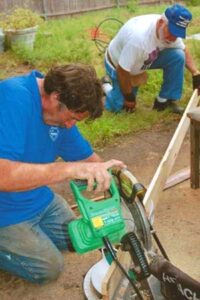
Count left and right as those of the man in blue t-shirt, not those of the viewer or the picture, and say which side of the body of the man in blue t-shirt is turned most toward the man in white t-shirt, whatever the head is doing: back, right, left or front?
left

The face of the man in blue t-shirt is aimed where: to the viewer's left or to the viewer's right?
to the viewer's right

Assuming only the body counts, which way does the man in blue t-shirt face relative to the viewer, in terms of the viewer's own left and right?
facing the viewer and to the right of the viewer

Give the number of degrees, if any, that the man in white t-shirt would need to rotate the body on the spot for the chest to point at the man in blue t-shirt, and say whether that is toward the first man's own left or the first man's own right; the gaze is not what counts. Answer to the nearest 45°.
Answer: approximately 45° to the first man's own right

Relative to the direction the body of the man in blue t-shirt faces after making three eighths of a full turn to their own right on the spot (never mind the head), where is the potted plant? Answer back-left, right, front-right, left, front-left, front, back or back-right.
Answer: right
